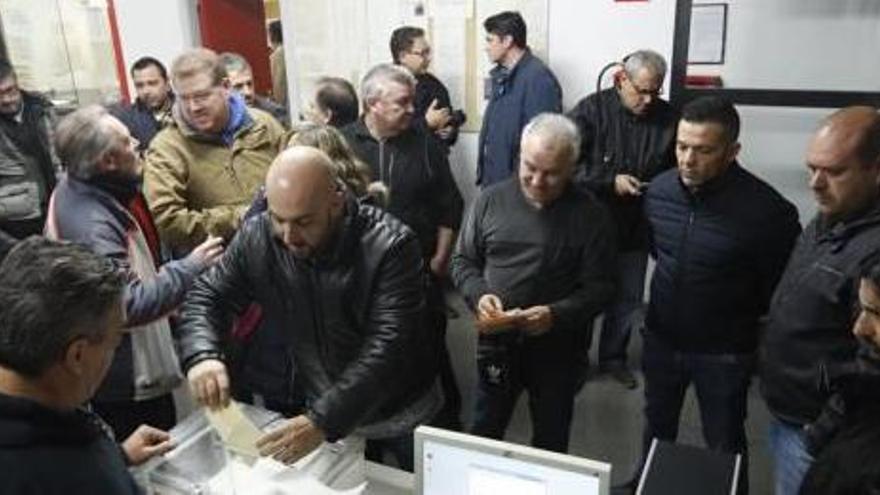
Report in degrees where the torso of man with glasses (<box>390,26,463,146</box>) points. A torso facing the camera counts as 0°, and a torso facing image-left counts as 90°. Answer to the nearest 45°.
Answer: approximately 315°

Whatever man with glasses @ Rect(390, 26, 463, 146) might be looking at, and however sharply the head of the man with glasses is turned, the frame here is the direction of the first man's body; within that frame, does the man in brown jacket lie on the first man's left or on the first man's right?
on the first man's right

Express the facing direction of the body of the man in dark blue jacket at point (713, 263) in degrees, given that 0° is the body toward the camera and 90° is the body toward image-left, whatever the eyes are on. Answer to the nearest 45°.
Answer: approximately 45°

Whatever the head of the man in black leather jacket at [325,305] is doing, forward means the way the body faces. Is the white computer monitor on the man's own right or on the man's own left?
on the man's own left

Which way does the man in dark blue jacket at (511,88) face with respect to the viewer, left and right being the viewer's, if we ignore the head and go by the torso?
facing to the left of the viewer

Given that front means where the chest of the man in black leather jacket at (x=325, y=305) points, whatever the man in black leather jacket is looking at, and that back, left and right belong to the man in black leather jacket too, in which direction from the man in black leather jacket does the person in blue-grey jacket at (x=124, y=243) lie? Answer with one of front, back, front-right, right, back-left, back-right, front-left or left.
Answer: right

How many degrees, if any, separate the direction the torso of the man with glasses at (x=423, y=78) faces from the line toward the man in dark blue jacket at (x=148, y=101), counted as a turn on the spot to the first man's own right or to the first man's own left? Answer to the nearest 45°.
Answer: approximately 135° to the first man's own right

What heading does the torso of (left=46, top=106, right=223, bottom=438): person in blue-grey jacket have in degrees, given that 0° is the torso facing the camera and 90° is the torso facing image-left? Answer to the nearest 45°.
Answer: approximately 270°

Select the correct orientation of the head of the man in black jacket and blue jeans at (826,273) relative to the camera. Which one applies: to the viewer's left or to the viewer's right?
to the viewer's left

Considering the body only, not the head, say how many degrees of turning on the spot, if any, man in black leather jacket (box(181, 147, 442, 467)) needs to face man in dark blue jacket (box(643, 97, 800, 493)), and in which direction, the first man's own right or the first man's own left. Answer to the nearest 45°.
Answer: approximately 135° to the first man's own left

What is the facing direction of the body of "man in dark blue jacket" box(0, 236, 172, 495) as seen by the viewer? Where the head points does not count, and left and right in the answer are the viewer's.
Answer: facing away from the viewer and to the right of the viewer

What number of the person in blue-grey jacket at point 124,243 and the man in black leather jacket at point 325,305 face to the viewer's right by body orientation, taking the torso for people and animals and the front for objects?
1

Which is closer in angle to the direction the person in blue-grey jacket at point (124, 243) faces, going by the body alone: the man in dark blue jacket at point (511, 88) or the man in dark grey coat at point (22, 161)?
the man in dark blue jacket
